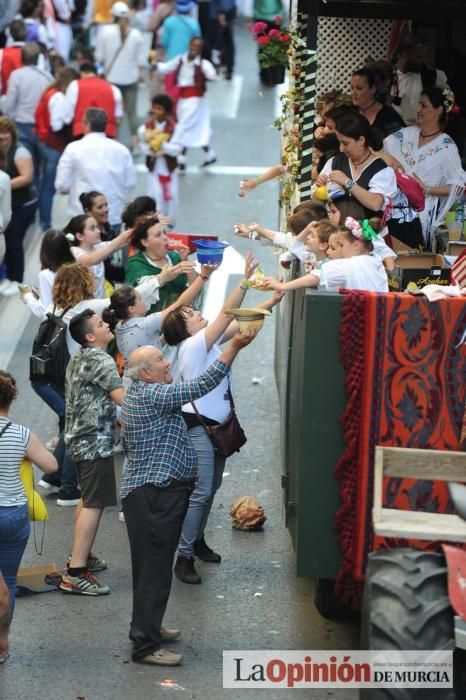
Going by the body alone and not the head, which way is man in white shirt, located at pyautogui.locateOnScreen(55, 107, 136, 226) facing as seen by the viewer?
away from the camera

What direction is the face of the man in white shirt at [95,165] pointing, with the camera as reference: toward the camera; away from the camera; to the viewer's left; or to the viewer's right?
away from the camera

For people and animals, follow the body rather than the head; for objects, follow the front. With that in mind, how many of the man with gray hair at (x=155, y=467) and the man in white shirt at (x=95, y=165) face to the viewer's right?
1

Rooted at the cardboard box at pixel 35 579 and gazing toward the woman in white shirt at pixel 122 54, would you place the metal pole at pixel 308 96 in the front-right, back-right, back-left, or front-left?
front-right

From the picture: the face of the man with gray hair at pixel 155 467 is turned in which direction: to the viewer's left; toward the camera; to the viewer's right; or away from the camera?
to the viewer's right

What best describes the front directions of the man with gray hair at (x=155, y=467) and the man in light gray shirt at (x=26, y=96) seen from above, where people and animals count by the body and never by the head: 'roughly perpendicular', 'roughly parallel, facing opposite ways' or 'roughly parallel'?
roughly perpendicular

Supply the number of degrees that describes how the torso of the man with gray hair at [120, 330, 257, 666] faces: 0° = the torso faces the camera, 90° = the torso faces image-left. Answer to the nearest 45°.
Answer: approximately 270°
